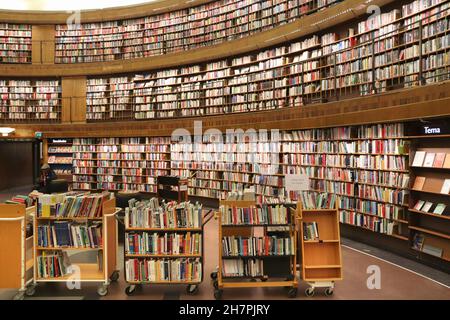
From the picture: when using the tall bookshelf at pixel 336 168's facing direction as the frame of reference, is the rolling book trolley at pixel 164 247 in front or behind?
in front

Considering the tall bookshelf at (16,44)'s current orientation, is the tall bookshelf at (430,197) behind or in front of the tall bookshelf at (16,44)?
in front

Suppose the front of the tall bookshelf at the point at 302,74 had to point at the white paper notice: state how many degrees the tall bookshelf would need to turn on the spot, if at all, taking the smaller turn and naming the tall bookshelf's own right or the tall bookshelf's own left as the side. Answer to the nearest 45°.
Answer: approximately 45° to the tall bookshelf's own left

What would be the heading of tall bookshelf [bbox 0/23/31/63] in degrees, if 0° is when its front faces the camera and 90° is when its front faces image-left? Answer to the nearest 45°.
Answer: approximately 0°

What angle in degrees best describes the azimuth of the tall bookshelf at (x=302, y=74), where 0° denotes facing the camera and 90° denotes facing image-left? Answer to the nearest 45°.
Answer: approximately 45°

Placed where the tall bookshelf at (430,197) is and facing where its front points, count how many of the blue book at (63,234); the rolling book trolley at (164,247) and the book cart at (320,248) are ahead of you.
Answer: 3

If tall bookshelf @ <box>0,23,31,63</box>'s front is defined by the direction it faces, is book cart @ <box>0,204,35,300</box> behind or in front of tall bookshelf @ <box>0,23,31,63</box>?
in front

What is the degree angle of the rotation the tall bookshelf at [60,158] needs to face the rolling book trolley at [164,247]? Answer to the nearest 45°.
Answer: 0° — it already faces it

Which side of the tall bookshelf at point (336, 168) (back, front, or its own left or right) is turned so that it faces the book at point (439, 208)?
left

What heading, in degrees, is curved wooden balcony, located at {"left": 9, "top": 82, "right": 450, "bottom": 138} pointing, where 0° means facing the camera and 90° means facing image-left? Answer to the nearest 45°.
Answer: approximately 45°

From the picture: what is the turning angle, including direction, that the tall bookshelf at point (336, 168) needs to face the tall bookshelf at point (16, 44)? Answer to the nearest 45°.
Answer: approximately 90° to its right

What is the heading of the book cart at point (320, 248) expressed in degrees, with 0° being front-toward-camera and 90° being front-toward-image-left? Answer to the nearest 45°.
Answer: approximately 0°

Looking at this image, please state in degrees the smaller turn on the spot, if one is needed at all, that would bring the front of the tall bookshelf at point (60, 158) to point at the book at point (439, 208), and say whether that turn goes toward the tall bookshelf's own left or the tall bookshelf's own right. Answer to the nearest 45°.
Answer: approximately 45° to the tall bookshelf's own left
